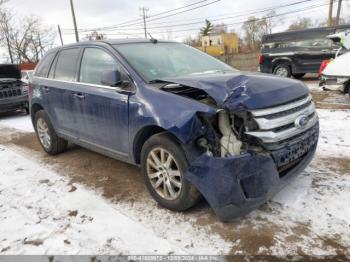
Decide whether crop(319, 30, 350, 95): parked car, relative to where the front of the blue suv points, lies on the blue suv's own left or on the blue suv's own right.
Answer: on the blue suv's own left

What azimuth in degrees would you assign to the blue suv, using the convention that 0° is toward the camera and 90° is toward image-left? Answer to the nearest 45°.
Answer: approximately 315°

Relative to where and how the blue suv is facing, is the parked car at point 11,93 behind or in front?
behind

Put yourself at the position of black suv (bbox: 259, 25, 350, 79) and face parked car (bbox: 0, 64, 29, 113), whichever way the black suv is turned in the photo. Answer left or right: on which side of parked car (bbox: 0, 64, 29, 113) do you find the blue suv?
left

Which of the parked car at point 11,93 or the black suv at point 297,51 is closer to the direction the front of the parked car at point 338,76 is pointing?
the black suv

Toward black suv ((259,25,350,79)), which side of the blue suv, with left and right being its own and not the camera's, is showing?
left

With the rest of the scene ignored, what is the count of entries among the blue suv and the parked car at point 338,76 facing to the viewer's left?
0

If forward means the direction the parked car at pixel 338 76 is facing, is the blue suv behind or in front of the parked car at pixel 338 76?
behind

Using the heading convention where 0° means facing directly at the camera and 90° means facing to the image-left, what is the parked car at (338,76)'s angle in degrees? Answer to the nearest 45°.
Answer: approximately 225°
